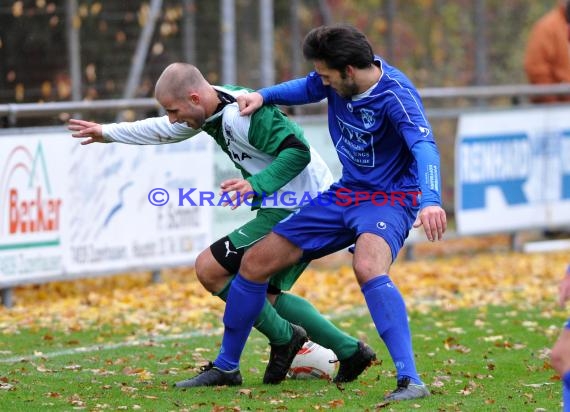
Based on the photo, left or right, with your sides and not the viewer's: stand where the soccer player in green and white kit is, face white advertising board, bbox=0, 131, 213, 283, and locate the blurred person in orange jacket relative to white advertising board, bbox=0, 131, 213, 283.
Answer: right

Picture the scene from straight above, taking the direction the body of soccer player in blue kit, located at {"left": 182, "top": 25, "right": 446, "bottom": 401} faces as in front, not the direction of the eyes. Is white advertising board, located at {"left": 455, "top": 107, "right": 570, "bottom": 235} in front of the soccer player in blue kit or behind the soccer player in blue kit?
behind

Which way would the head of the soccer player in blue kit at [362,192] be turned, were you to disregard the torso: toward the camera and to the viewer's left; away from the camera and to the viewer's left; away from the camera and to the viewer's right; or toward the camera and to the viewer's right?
toward the camera and to the viewer's left

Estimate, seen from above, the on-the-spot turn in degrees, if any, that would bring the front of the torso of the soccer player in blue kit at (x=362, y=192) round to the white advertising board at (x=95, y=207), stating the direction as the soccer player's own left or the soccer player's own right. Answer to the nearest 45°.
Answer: approximately 90° to the soccer player's own right

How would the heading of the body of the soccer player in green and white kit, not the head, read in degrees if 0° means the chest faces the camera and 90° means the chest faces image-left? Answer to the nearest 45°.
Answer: approximately 90°

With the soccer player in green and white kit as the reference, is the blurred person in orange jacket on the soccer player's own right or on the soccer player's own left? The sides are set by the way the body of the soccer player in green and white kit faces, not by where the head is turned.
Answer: on the soccer player's own right
